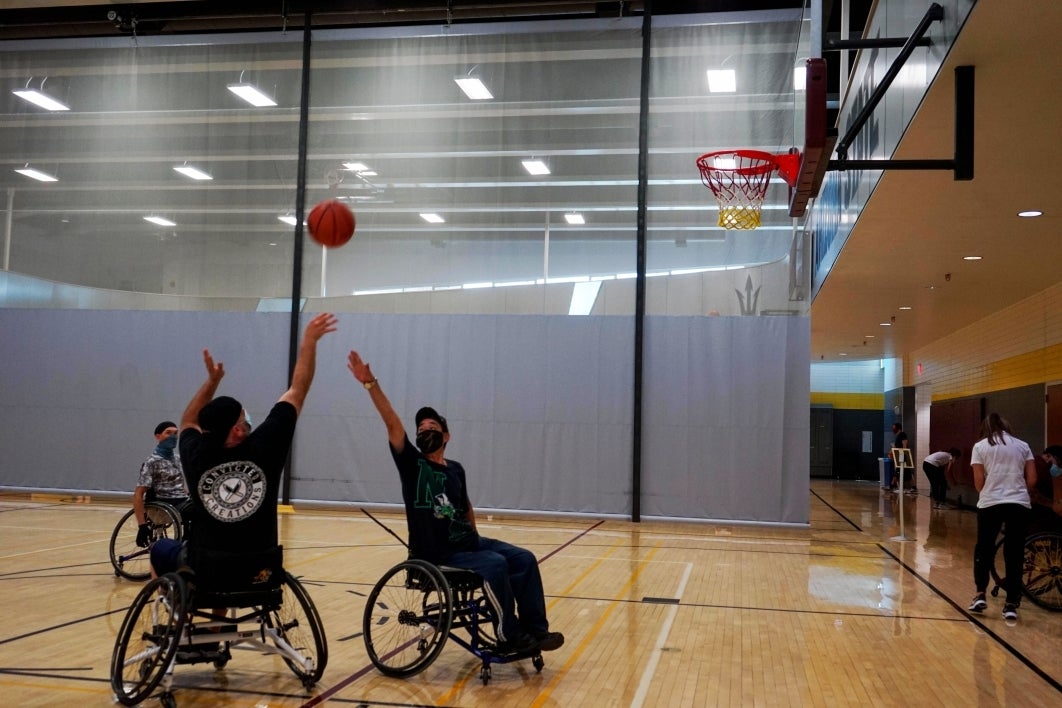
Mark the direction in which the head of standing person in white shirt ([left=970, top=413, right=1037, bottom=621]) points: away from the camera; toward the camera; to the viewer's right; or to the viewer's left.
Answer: away from the camera

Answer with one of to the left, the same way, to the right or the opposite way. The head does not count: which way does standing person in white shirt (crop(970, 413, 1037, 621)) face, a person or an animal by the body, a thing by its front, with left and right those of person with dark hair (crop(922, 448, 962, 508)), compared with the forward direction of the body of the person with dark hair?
to the left

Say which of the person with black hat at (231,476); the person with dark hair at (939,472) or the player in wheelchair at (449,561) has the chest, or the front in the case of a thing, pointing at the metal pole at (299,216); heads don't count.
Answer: the person with black hat at (231,476)

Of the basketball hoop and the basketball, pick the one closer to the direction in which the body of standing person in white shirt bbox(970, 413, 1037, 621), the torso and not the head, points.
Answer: the basketball hoop

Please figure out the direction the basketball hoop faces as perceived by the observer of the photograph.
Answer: facing to the left of the viewer

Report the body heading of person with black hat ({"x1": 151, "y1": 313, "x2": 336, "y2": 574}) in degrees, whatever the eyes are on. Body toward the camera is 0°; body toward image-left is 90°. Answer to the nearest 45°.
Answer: approximately 180°

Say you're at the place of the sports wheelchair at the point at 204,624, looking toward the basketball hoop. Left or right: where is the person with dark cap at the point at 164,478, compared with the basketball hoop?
left

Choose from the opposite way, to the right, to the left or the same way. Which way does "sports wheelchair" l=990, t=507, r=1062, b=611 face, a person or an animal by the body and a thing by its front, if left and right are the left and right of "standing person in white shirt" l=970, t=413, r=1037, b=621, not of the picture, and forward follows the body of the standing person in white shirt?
to the left

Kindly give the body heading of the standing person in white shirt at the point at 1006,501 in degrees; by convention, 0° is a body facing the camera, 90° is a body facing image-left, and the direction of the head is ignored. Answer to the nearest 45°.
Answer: approximately 180°

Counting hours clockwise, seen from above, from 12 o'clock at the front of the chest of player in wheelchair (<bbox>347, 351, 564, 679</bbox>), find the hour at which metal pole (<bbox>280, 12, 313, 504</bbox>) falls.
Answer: The metal pole is roughly at 7 o'clock from the player in wheelchair.

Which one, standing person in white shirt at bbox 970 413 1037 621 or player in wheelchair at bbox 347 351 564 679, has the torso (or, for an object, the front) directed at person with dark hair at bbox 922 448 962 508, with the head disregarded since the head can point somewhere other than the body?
the standing person in white shirt

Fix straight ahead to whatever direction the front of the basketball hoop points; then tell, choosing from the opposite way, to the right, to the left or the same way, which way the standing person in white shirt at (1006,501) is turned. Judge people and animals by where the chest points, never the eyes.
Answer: to the right
